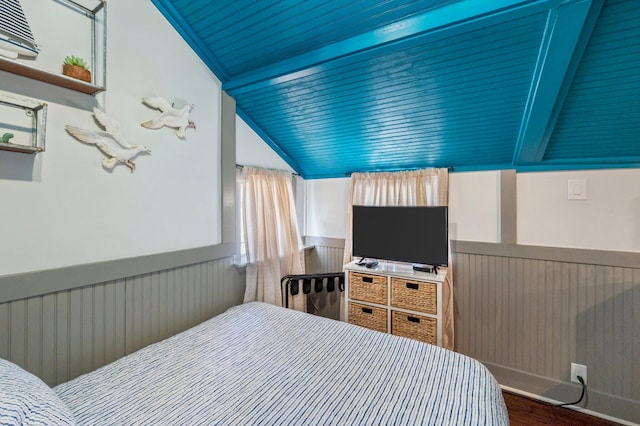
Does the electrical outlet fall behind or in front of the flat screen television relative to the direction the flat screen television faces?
behind

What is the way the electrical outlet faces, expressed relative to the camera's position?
facing the viewer and to the left of the viewer

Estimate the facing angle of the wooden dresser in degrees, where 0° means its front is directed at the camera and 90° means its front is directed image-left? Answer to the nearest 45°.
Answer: approximately 45°

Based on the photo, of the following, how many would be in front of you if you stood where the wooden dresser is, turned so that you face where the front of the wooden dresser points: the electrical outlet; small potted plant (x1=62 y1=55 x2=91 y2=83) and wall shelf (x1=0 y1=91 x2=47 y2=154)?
2

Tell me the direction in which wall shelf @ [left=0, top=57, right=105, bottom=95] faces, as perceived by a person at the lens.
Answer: facing the viewer and to the right of the viewer

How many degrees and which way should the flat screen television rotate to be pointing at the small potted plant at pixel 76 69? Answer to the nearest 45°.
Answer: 0° — it already faces it

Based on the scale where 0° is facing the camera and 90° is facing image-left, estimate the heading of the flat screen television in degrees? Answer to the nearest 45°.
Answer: approximately 45°

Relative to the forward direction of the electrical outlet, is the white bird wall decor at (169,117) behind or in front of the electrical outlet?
in front

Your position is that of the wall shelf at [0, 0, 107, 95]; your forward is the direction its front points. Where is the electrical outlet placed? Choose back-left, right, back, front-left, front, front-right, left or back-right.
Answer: front

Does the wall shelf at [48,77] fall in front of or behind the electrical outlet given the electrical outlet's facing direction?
in front
